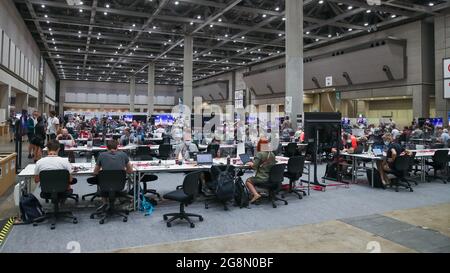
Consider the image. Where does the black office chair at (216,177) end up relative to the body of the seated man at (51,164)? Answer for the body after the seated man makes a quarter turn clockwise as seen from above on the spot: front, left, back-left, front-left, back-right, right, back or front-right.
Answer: front

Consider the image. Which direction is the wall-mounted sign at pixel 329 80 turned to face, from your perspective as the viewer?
facing the viewer

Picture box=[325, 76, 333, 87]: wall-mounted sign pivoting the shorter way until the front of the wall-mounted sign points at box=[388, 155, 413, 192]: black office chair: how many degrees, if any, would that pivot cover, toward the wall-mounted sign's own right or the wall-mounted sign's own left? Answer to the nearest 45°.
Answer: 0° — it already faces it

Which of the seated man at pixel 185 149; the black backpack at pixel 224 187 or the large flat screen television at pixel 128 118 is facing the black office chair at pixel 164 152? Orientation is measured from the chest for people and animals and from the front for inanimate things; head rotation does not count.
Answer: the large flat screen television

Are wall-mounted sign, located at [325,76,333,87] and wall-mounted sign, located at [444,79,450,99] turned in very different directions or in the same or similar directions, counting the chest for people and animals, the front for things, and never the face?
same or similar directions

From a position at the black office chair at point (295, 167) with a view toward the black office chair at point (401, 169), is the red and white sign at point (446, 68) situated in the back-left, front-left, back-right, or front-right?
front-left

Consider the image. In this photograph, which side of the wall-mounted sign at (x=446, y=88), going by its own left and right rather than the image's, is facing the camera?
front

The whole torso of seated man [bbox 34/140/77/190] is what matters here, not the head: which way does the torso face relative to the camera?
away from the camera

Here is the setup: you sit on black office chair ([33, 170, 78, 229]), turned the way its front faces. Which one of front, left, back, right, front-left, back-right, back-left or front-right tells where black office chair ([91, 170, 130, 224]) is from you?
right

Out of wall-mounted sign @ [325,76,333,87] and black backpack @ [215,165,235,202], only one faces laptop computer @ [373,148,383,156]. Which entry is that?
the wall-mounted sign

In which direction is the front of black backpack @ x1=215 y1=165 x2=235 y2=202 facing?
toward the camera

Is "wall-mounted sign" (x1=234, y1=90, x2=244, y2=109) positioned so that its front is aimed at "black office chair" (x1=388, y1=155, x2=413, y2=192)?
yes

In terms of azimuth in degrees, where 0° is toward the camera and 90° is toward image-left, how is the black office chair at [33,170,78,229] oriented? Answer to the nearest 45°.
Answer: approximately 180°

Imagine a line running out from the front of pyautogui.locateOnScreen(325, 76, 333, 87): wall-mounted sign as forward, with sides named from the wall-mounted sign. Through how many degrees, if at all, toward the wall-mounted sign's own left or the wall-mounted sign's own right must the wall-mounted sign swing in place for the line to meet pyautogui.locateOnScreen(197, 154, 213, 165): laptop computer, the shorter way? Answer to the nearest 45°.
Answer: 0° — it already faces it
